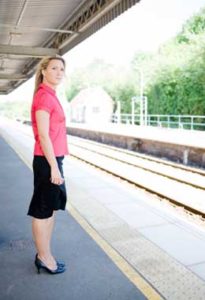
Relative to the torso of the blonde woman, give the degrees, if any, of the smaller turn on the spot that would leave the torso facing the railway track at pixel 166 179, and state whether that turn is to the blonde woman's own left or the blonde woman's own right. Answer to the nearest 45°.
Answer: approximately 45° to the blonde woman's own left

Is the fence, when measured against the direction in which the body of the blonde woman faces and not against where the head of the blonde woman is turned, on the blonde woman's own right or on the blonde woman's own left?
on the blonde woman's own left

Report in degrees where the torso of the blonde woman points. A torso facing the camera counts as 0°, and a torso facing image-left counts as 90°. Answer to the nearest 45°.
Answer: approximately 270°
